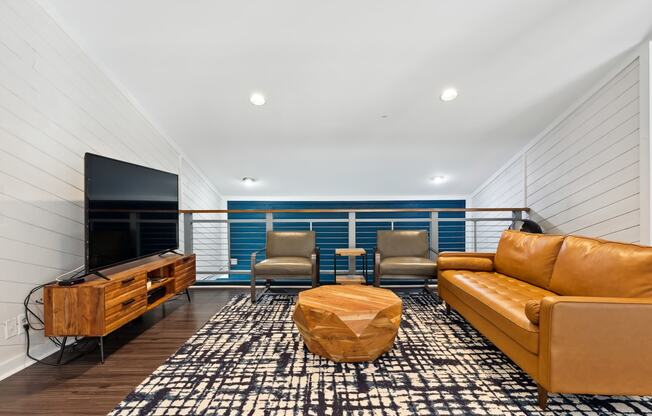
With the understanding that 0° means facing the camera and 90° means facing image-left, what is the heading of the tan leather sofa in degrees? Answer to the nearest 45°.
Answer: approximately 45°

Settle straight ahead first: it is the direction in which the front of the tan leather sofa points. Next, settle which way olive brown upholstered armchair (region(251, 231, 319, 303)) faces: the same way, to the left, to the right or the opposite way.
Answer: to the left

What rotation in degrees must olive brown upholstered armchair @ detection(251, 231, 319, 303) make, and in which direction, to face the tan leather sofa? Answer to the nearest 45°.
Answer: approximately 45° to its left

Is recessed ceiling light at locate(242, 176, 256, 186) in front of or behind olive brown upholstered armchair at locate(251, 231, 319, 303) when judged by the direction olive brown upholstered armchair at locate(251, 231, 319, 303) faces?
behind

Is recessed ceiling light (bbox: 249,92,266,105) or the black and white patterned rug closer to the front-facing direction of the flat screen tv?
the black and white patterned rug

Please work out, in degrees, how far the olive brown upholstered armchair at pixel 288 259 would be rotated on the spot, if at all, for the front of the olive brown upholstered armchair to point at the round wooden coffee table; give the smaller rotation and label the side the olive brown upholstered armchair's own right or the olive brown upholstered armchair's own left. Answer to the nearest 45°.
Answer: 0° — it already faces it

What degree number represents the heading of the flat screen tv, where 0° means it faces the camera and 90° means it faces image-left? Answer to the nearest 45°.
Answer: approximately 315°

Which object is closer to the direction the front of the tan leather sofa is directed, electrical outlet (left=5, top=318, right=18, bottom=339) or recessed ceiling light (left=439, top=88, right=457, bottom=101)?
the electrical outlet

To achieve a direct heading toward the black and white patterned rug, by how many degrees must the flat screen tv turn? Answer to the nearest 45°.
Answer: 0° — it already faces it

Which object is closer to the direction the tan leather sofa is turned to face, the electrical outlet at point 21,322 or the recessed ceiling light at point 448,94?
the electrical outlet

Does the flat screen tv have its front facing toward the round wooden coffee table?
yes
